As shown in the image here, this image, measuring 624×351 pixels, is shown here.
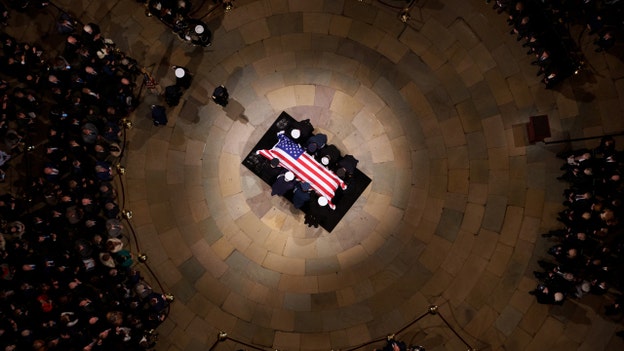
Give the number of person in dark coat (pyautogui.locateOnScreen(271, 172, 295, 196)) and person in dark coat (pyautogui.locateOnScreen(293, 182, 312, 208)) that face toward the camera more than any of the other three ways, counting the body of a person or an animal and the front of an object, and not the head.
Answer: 0

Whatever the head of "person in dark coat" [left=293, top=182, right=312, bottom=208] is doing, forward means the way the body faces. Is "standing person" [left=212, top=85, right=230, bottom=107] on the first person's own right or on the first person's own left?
on the first person's own left

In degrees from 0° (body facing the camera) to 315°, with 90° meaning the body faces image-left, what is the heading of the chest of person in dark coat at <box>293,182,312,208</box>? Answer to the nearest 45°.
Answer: approximately 225°

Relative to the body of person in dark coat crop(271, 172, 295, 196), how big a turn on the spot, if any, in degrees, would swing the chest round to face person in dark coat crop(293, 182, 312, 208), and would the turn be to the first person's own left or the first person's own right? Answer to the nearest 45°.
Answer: approximately 45° to the first person's own right

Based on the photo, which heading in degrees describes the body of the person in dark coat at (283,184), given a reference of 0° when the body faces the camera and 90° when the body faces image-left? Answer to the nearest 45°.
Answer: approximately 225°
